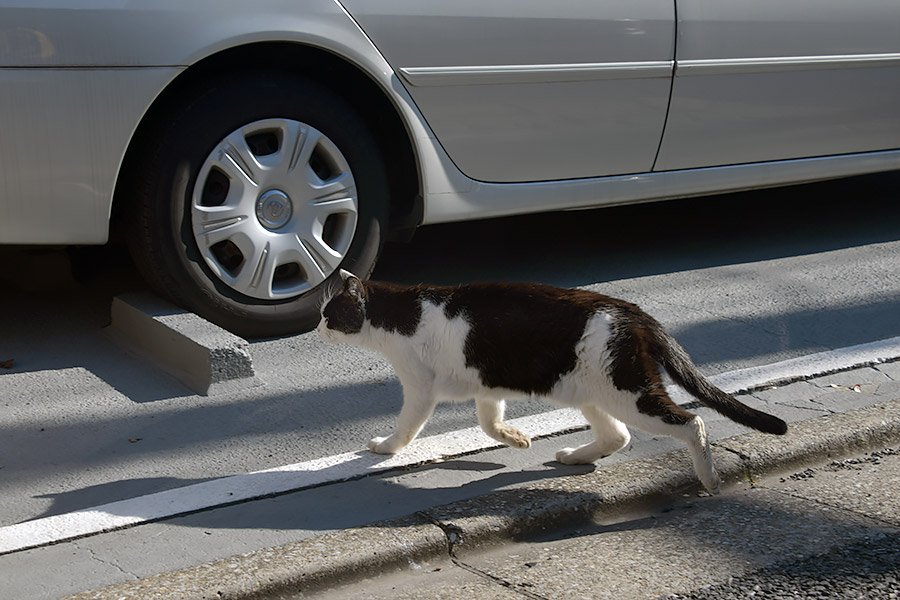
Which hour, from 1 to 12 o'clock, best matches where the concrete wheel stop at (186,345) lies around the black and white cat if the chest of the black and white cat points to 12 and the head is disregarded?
The concrete wheel stop is roughly at 1 o'clock from the black and white cat.

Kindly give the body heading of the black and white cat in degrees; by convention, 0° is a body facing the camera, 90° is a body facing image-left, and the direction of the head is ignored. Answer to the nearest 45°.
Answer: approximately 90°
